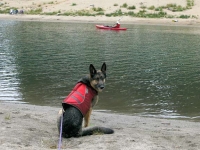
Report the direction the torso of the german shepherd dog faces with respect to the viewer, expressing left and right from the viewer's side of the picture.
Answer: facing away from the viewer and to the right of the viewer
